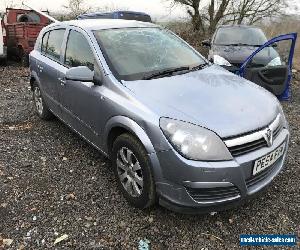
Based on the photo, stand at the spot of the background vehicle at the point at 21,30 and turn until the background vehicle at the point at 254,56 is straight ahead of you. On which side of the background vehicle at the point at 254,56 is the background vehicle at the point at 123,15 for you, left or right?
left

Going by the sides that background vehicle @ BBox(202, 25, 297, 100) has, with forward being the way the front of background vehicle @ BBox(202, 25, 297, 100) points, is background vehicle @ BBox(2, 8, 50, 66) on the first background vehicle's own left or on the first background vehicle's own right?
on the first background vehicle's own right

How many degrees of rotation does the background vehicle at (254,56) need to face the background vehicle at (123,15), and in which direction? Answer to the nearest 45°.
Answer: approximately 135° to its right

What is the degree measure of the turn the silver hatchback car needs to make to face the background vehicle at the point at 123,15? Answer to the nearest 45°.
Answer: approximately 135° to its left

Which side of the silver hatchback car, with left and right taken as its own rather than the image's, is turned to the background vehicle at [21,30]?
back

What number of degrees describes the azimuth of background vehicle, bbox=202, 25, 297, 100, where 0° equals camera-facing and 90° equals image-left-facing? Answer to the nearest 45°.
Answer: approximately 0°

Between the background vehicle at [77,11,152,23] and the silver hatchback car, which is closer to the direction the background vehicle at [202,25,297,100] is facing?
the silver hatchback car

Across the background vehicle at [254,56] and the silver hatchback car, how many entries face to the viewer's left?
0

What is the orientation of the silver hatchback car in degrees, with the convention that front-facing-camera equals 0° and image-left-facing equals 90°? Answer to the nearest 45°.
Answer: approximately 315°

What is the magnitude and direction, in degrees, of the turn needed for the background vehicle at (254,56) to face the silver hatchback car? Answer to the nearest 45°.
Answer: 0° — it already faces it
